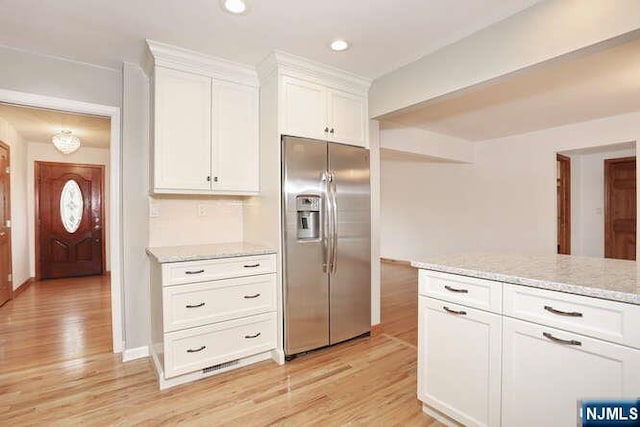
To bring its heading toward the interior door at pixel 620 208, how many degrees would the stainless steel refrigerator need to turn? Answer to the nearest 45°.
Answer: approximately 90° to its left

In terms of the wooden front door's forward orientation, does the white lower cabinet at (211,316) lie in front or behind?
in front

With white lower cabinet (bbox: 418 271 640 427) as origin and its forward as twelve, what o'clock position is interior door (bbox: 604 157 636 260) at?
The interior door is roughly at 5 o'clock from the white lower cabinet.

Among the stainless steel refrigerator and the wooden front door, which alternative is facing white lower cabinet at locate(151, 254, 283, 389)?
the wooden front door

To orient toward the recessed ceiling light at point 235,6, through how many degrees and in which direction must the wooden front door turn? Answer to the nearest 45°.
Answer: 0° — it already faces it

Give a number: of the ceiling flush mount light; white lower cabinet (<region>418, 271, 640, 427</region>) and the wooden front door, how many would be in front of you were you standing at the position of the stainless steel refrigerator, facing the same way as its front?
1

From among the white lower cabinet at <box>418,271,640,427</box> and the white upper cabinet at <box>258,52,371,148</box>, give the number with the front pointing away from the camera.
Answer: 0

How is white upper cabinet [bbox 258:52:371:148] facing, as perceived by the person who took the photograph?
facing the viewer and to the right of the viewer

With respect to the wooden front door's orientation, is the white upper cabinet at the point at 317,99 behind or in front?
in front

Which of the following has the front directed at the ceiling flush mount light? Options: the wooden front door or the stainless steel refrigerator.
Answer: the wooden front door

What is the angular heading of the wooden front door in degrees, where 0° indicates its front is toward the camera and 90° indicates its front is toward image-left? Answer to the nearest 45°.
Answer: approximately 0°

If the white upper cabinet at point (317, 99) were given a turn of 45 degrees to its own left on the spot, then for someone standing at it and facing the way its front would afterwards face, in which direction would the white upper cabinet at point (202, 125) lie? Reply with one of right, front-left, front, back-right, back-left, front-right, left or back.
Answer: back

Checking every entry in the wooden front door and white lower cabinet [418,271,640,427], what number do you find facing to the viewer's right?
0
